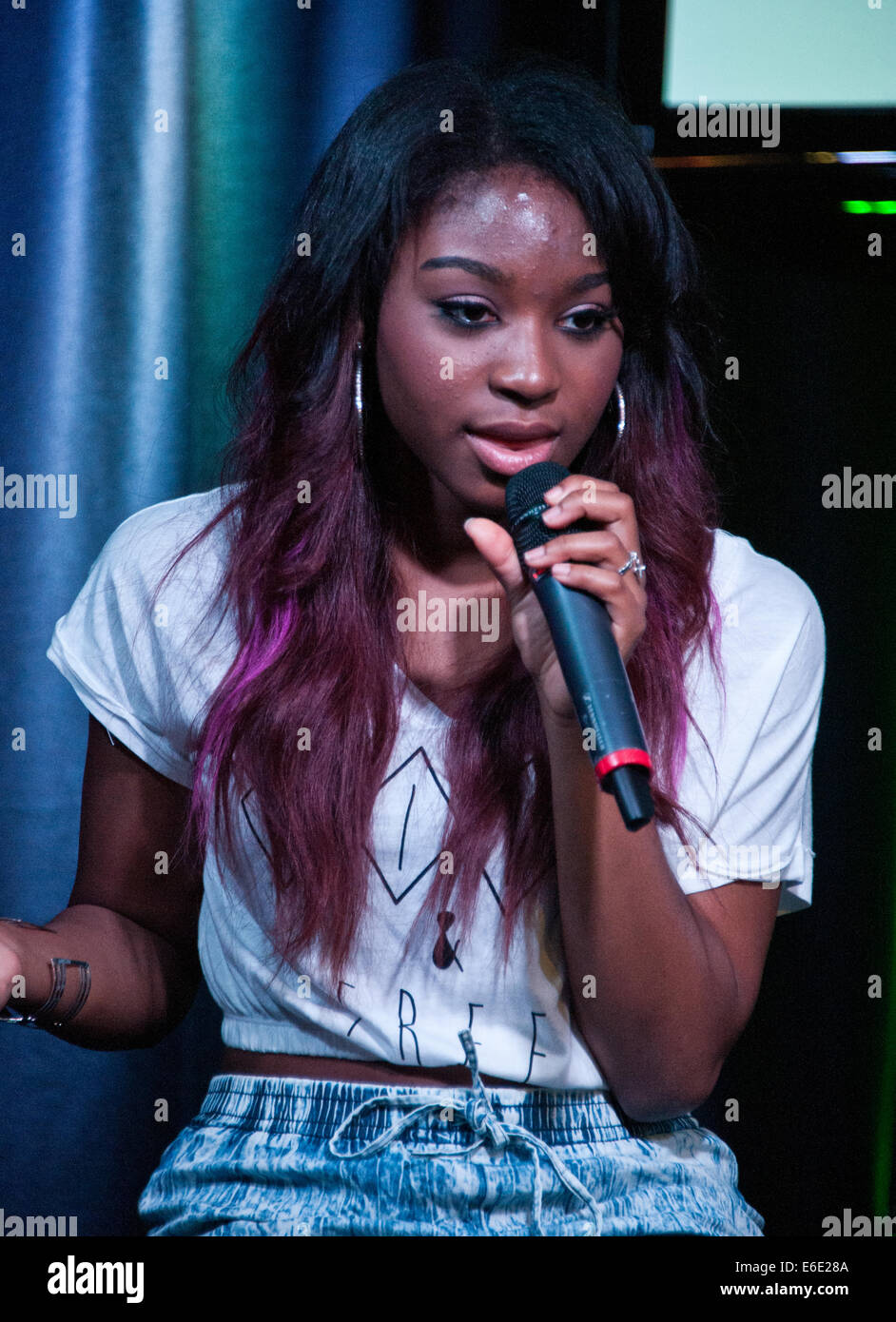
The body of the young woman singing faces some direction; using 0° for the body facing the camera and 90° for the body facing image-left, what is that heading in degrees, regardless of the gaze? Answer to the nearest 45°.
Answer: approximately 0°

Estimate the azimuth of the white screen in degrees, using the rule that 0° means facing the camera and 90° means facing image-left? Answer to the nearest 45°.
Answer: approximately 0°

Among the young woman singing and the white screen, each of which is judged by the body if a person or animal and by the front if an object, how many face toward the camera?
2
